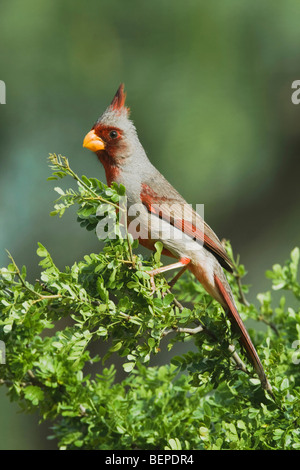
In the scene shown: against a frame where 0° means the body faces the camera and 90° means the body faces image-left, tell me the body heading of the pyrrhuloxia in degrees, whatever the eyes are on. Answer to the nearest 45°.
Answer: approximately 90°
